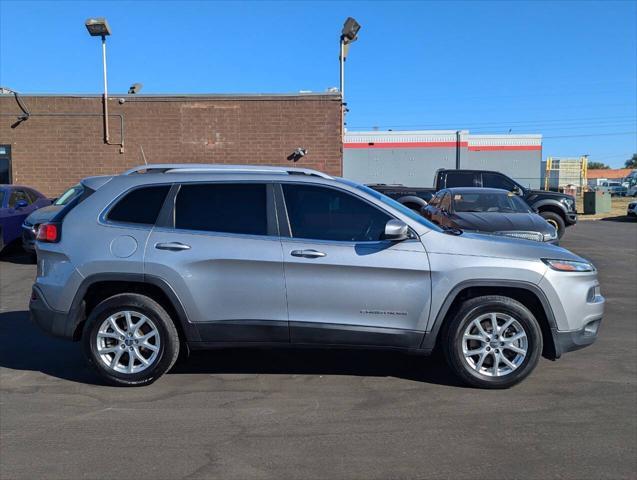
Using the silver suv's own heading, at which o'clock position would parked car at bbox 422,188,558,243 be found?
The parked car is roughly at 10 o'clock from the silver suv.

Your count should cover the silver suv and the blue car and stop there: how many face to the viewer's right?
1

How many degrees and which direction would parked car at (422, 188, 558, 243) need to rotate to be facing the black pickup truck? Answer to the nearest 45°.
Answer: approximately 135° to its left

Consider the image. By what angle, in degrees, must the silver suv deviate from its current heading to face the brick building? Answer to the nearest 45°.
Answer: approximately 90° to its left

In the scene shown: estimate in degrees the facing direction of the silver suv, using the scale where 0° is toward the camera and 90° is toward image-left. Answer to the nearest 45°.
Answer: approximately 270°

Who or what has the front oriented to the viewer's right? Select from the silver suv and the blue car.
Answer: the silver suv

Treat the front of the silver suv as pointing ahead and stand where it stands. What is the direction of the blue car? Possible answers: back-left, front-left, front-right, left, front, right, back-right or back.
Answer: back-left

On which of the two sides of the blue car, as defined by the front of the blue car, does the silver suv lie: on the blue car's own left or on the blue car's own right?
on the blue car's own left

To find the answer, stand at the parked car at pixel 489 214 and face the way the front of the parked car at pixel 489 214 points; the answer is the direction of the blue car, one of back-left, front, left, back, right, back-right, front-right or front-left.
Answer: back-right

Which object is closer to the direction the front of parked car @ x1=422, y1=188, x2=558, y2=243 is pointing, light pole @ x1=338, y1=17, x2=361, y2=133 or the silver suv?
the silver suv

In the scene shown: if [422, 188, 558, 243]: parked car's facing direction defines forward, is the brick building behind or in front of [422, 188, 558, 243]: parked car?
behind
